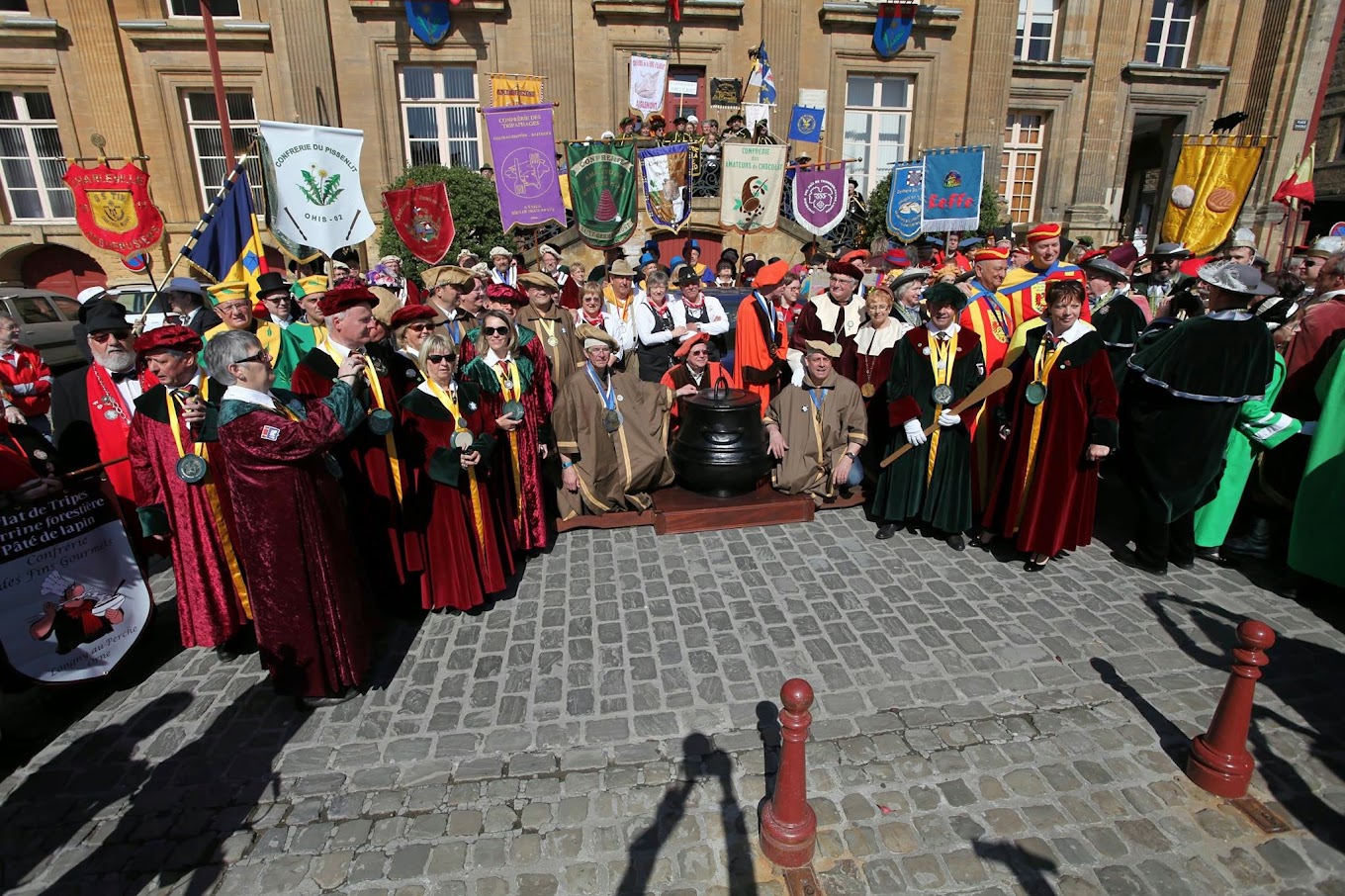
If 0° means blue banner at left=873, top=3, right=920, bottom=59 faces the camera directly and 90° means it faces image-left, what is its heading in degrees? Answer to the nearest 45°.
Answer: approximately 0°

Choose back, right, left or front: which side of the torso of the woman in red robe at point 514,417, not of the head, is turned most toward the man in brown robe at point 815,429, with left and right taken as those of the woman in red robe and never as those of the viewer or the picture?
left

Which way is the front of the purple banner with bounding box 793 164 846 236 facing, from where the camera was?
facing the viewer

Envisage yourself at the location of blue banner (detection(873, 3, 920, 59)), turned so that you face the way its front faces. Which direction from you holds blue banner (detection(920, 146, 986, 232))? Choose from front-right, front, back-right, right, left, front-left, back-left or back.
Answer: front

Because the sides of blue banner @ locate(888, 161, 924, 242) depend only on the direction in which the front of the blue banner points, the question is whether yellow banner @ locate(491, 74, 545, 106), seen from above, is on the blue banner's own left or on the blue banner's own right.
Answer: on the blue banner's own right

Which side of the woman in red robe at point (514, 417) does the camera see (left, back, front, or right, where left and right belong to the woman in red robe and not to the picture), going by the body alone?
front

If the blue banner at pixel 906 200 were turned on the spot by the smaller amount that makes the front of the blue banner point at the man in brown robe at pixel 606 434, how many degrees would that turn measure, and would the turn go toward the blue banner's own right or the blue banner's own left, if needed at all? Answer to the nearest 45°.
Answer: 0° — it already faces them

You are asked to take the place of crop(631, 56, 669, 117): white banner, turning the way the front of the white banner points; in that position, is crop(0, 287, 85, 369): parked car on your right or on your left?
on your right

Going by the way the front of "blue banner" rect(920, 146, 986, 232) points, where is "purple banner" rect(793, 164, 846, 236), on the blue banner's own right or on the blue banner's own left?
on the blue banner's own right

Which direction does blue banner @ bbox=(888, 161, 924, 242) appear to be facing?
toward the camera
